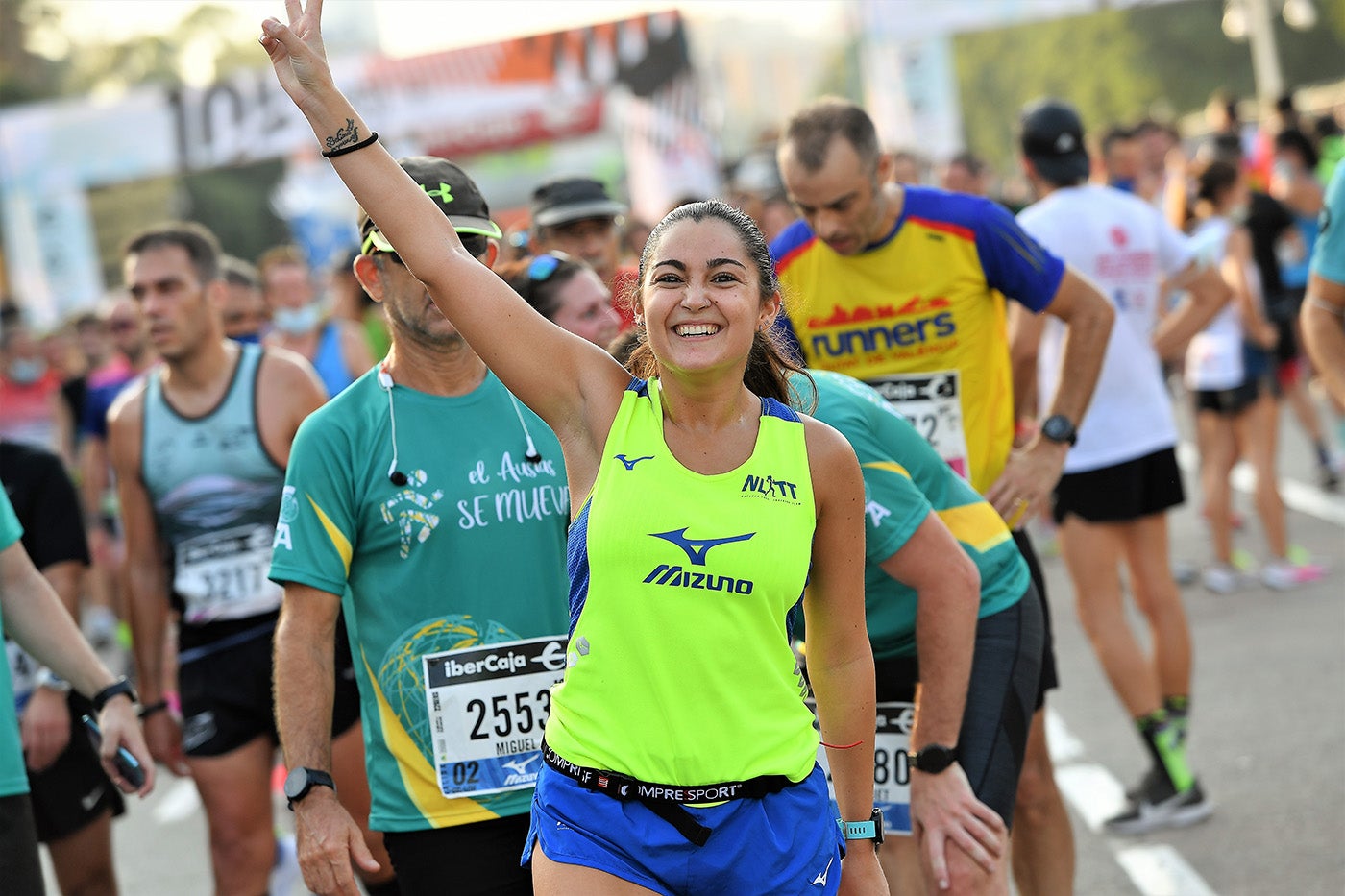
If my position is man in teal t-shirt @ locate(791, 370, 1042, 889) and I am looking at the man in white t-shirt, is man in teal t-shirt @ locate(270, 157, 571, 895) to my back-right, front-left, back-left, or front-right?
back-left

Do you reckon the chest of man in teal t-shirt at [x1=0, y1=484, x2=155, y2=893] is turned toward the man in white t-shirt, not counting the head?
no

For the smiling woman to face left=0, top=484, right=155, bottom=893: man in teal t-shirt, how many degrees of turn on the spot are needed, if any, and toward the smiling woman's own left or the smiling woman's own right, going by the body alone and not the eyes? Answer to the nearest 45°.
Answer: approximately 135° to the smiling woman's own right

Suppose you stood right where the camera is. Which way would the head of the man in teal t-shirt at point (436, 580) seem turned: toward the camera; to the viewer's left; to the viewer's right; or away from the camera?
toward the camera

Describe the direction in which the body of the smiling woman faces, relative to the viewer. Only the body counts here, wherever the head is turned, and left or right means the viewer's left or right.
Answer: facing the viewer

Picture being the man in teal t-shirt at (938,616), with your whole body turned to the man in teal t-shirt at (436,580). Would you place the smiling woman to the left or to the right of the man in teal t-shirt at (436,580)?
left

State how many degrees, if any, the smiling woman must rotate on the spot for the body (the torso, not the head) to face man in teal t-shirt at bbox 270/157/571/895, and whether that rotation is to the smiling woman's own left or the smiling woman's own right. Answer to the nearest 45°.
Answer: approximately 135° to the smiling woman's own right

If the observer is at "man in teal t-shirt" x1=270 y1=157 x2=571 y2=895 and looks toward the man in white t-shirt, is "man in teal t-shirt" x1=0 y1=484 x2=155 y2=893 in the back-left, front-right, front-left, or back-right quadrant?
back-left

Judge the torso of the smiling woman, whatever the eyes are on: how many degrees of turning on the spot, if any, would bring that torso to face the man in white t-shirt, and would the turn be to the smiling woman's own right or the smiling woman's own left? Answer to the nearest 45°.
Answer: approximately 135° to the smiling woman's own left

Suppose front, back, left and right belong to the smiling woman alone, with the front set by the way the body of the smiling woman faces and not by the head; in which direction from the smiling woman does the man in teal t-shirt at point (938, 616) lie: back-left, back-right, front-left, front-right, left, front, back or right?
back-left

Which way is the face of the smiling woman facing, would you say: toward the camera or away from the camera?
toward the camera

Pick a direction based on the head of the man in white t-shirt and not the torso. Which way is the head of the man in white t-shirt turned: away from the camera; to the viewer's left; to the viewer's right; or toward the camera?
away from the camera

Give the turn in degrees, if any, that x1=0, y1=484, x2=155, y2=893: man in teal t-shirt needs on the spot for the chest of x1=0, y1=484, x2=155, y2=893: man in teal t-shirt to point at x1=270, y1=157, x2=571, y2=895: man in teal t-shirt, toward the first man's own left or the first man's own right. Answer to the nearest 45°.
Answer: approximately 45° to the first man's own left
